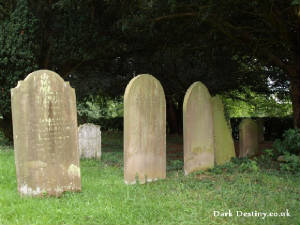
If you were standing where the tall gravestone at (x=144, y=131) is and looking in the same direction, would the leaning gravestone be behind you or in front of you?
behind

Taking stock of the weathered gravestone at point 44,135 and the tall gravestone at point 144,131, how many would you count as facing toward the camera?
2

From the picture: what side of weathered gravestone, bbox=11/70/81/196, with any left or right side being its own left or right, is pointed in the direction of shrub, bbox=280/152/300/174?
left

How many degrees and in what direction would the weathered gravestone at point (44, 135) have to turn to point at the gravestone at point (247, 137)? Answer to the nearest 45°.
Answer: approximately 135° to its left

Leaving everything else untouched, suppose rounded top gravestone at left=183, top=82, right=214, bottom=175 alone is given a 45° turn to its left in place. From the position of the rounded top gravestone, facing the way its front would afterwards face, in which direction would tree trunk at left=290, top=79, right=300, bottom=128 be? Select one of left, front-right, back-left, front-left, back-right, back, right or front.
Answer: front-left

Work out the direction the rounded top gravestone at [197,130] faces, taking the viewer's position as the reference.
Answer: facing the viewer and to the right of the viewer

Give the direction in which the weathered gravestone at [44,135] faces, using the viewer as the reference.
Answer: facing the viewer

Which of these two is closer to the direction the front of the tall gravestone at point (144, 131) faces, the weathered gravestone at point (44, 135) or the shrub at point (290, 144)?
the weathered gravestone

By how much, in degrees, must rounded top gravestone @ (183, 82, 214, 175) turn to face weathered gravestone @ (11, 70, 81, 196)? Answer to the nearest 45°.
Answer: approximately 90° to its right

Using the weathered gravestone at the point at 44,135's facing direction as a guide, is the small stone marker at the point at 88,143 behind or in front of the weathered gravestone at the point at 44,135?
behind

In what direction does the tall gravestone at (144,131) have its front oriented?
toward the camera

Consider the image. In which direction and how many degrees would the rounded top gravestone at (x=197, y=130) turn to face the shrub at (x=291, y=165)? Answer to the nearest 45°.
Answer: approximately 45° to its left
